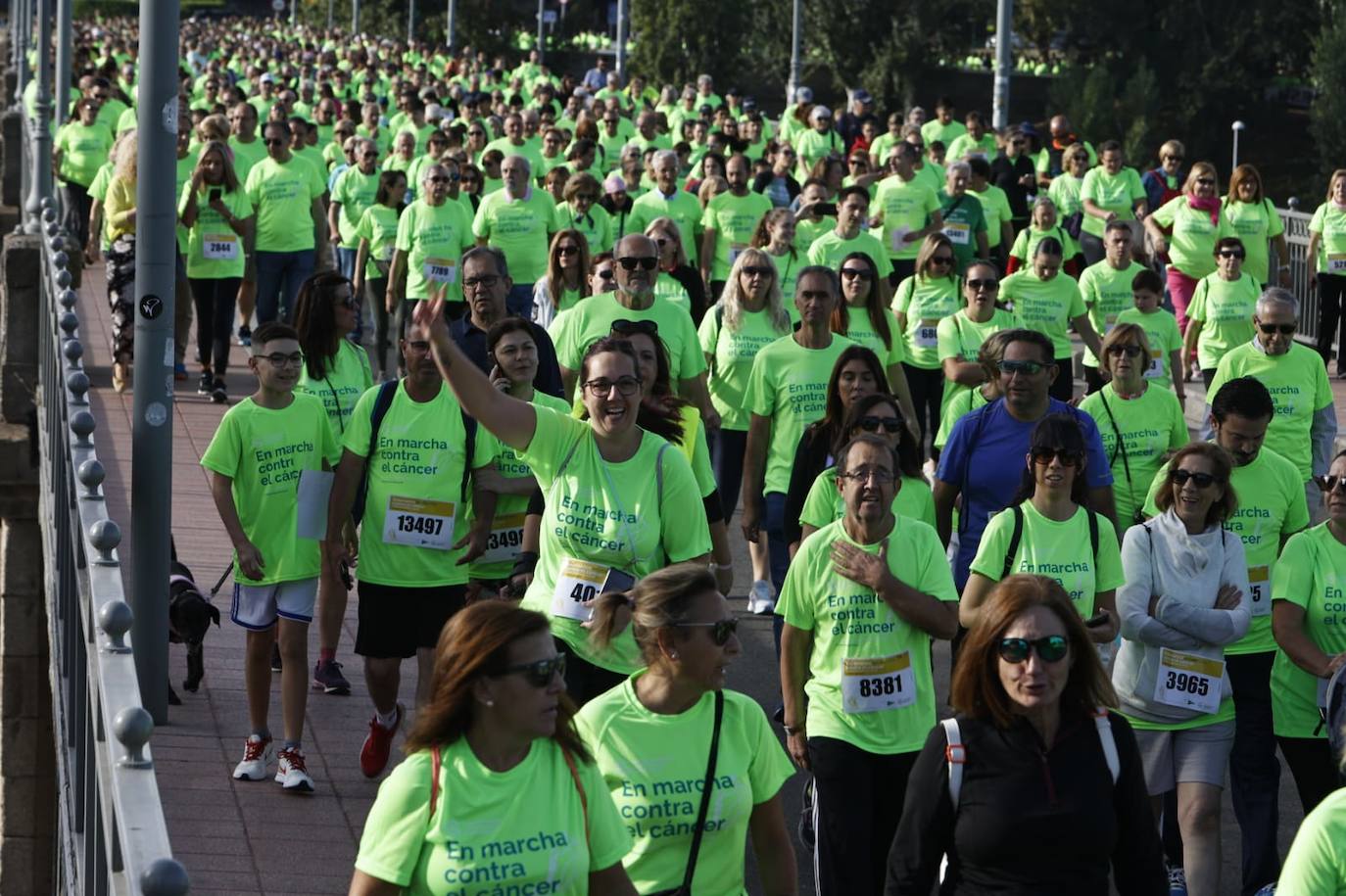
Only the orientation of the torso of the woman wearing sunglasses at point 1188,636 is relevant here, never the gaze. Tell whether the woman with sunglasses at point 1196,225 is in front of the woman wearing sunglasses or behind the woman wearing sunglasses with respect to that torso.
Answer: behind

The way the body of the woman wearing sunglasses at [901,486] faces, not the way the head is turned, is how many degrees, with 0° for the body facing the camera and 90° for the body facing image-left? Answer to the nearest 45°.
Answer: approximately 0°

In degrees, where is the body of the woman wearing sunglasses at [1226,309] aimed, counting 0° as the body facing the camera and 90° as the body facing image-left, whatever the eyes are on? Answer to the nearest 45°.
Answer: approximately 0°

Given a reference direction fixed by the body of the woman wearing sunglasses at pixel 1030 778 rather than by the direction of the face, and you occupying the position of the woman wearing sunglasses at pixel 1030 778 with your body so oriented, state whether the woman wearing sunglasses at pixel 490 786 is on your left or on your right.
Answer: on your right

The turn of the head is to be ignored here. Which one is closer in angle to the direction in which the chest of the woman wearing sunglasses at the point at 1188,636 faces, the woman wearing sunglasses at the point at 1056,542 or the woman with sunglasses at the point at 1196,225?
the woman wearing sunglasses

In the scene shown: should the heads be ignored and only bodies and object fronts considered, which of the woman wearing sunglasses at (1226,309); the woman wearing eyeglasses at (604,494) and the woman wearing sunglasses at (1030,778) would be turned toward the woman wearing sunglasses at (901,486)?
the woman wearing sunglasses at (1226,309)

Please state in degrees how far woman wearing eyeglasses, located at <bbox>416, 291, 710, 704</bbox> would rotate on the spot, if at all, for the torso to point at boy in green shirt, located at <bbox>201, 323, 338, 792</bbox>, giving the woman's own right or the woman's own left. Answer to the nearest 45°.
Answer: approximately 135° to the woman's own right

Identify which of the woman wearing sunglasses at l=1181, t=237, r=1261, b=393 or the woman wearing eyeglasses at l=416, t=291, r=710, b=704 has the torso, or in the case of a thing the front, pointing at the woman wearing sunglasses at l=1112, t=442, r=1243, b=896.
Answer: the woman wearing sunglasses at l=1181, t=237, r=1261, b=393
